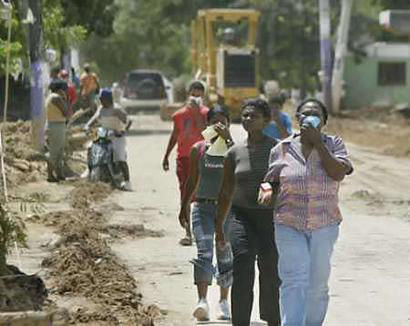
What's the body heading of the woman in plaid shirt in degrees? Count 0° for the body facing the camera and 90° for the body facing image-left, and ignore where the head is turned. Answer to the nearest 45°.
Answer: approximately 0°

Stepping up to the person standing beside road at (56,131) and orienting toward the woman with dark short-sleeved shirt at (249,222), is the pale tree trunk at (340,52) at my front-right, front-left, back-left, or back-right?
back-left

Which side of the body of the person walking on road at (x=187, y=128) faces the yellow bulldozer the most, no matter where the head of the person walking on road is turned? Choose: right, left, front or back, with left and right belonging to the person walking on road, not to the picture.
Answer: back

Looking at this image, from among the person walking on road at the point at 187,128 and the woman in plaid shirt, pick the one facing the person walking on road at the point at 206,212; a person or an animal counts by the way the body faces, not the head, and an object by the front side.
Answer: the person walking on road at the point at 187,128
